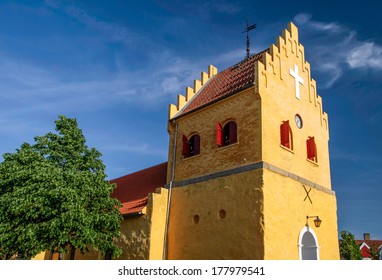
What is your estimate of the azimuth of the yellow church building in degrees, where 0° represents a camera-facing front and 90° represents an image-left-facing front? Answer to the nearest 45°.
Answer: approximately 315°

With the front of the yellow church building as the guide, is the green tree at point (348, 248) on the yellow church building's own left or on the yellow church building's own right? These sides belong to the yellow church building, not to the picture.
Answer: on the yellow church building's own left

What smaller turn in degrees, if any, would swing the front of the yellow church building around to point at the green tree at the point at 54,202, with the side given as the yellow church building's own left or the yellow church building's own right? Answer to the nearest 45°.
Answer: approximately 135° to the yellow church building's own right
